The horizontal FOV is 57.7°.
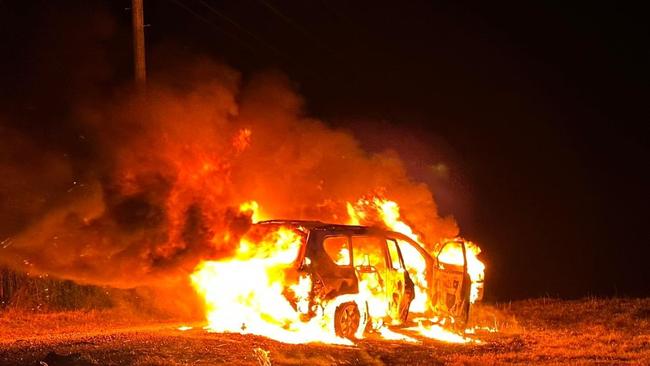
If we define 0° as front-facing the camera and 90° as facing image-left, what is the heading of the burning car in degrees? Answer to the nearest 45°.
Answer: approximately 225°
